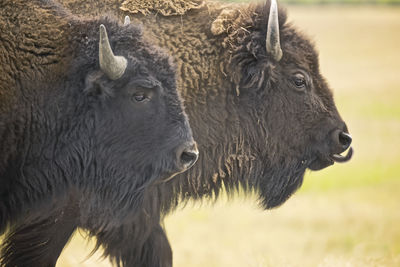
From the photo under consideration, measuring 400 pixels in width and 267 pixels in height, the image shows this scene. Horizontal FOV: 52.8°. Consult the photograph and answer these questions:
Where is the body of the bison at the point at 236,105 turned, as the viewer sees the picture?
to the viewer's right

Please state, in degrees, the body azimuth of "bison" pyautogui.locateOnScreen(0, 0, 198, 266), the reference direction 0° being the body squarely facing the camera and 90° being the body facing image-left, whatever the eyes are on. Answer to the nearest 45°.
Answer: approximately 270°
